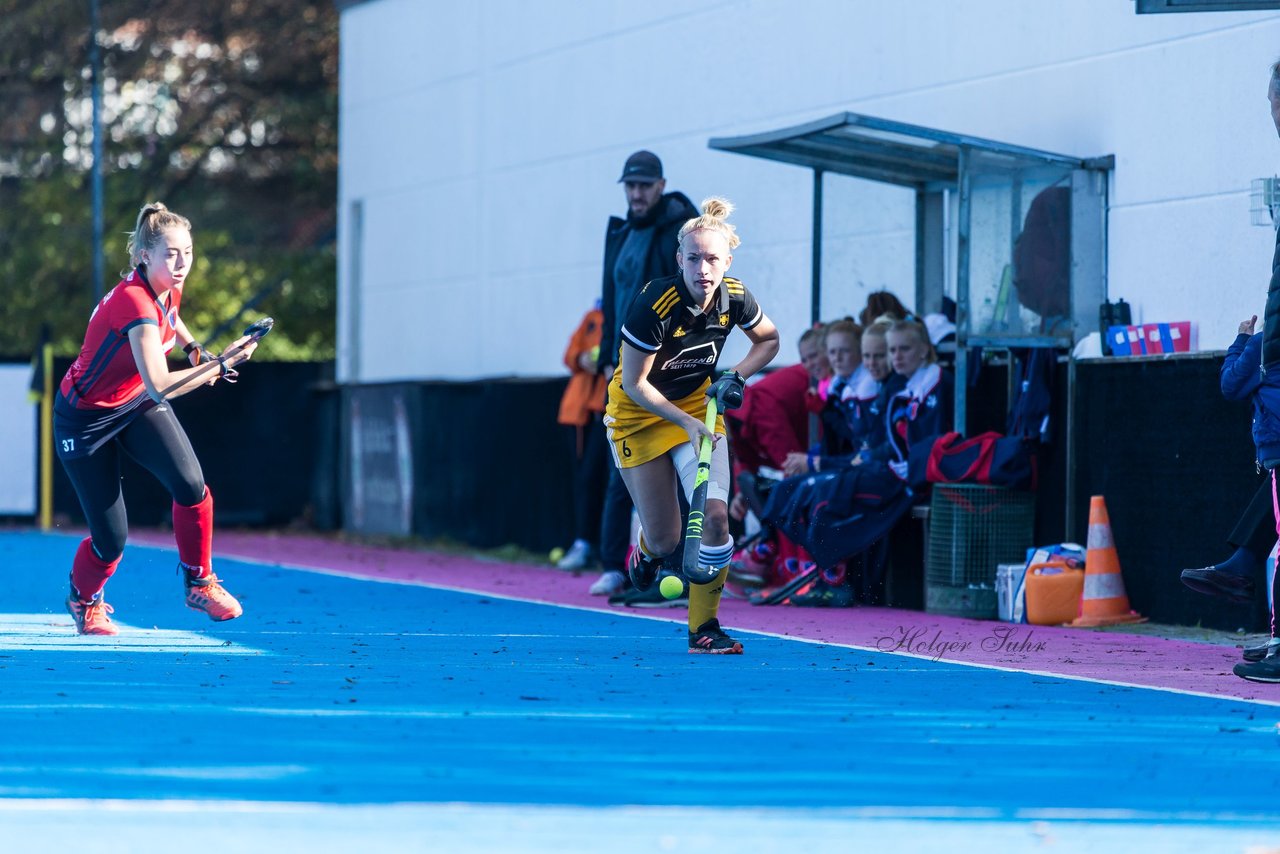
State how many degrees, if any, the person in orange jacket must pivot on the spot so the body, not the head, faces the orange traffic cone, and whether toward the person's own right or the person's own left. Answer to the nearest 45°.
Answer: approximately 90° to the person's own left

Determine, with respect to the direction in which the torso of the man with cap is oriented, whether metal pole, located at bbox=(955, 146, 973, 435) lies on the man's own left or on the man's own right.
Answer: on the man's own left

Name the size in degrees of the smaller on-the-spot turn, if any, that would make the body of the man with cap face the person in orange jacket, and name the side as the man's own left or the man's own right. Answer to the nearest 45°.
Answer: approximately 135° to the man's own right

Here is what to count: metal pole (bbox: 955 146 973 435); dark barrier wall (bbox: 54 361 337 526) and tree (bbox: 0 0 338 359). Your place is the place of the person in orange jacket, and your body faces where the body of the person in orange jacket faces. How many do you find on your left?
1

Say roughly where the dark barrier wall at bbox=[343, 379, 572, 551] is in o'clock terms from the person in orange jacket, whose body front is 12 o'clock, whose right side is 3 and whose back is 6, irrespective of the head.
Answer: The dark barrier wall is roughly at 4 o'clock from the person in orange jacket.

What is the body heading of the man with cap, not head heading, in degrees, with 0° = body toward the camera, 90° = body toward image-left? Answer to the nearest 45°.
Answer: approximately 45°

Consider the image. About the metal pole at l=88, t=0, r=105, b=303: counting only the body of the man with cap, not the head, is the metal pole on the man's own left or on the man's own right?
on the man's own right
